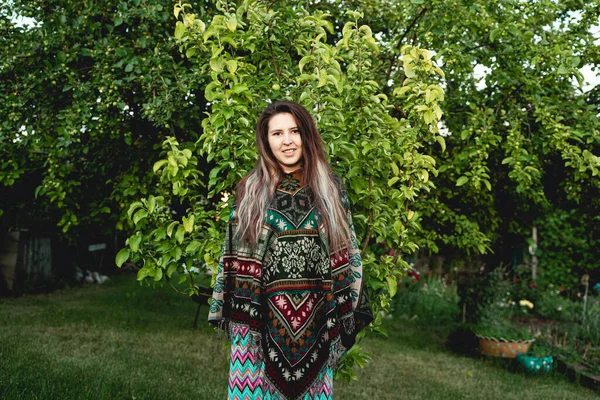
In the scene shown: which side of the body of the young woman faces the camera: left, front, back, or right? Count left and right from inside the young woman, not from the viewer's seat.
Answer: front

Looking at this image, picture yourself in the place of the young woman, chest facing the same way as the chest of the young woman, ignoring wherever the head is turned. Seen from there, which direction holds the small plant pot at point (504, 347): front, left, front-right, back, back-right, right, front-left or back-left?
back-left

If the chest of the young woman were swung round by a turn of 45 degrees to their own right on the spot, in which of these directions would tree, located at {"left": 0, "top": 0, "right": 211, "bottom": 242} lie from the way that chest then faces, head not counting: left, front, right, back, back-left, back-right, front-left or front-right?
right

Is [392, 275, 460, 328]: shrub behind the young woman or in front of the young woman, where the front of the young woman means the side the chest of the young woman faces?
behind

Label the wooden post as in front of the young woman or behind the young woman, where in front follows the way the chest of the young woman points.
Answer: behind

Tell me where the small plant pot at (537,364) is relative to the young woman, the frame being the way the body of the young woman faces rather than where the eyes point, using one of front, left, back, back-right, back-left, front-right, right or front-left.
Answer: back-left
